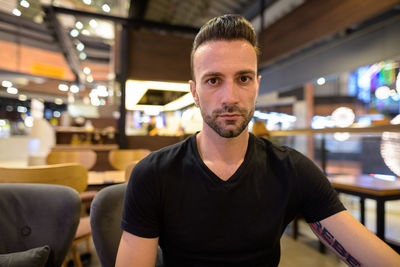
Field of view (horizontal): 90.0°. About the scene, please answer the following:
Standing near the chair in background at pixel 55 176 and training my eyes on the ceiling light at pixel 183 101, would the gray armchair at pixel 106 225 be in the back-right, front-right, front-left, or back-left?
back-right

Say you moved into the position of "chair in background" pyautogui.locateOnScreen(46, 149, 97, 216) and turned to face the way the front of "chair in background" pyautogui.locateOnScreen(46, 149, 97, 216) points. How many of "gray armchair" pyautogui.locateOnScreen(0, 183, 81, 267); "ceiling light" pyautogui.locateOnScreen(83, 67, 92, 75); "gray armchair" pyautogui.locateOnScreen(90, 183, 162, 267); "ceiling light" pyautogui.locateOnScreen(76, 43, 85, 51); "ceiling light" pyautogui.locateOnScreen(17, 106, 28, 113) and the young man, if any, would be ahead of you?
3

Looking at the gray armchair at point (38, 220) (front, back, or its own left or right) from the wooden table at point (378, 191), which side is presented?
left

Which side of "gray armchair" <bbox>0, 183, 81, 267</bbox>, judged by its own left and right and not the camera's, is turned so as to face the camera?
front

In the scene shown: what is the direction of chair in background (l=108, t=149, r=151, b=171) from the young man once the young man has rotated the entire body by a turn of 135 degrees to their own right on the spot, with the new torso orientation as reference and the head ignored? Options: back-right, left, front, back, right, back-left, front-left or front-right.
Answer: front

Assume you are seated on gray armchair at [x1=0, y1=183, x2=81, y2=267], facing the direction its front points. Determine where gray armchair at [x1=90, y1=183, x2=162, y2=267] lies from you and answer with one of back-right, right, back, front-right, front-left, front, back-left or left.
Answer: front-left

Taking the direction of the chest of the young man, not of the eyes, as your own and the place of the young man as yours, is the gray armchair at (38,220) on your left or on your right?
on your right

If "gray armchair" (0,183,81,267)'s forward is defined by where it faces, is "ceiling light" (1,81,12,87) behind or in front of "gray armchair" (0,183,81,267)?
behind
